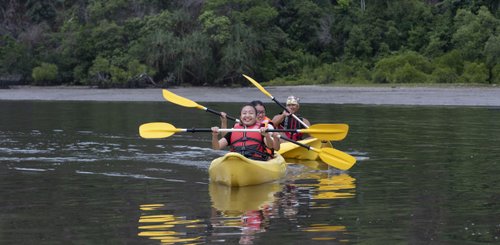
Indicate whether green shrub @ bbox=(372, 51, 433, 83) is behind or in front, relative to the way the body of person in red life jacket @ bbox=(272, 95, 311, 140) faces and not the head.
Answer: behind

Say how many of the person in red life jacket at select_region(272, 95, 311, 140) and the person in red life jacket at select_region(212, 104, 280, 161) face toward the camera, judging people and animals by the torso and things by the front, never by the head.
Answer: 2

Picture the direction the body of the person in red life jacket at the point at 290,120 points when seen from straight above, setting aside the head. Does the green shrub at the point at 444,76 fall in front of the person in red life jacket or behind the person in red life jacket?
behind

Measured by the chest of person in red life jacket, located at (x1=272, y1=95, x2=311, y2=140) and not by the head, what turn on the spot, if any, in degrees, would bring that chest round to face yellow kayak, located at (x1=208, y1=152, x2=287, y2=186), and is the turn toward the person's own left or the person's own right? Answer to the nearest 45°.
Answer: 0° — they already face it

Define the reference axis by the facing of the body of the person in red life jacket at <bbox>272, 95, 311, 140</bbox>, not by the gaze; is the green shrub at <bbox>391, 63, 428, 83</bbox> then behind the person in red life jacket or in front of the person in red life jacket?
behind

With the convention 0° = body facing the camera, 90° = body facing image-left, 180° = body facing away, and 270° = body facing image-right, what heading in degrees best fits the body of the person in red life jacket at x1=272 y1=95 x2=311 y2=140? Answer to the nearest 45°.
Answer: approximately 0°

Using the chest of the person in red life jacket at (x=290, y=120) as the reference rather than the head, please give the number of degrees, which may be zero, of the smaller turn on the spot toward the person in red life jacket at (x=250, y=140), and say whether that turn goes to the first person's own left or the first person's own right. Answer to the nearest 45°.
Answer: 0° — they already face them
